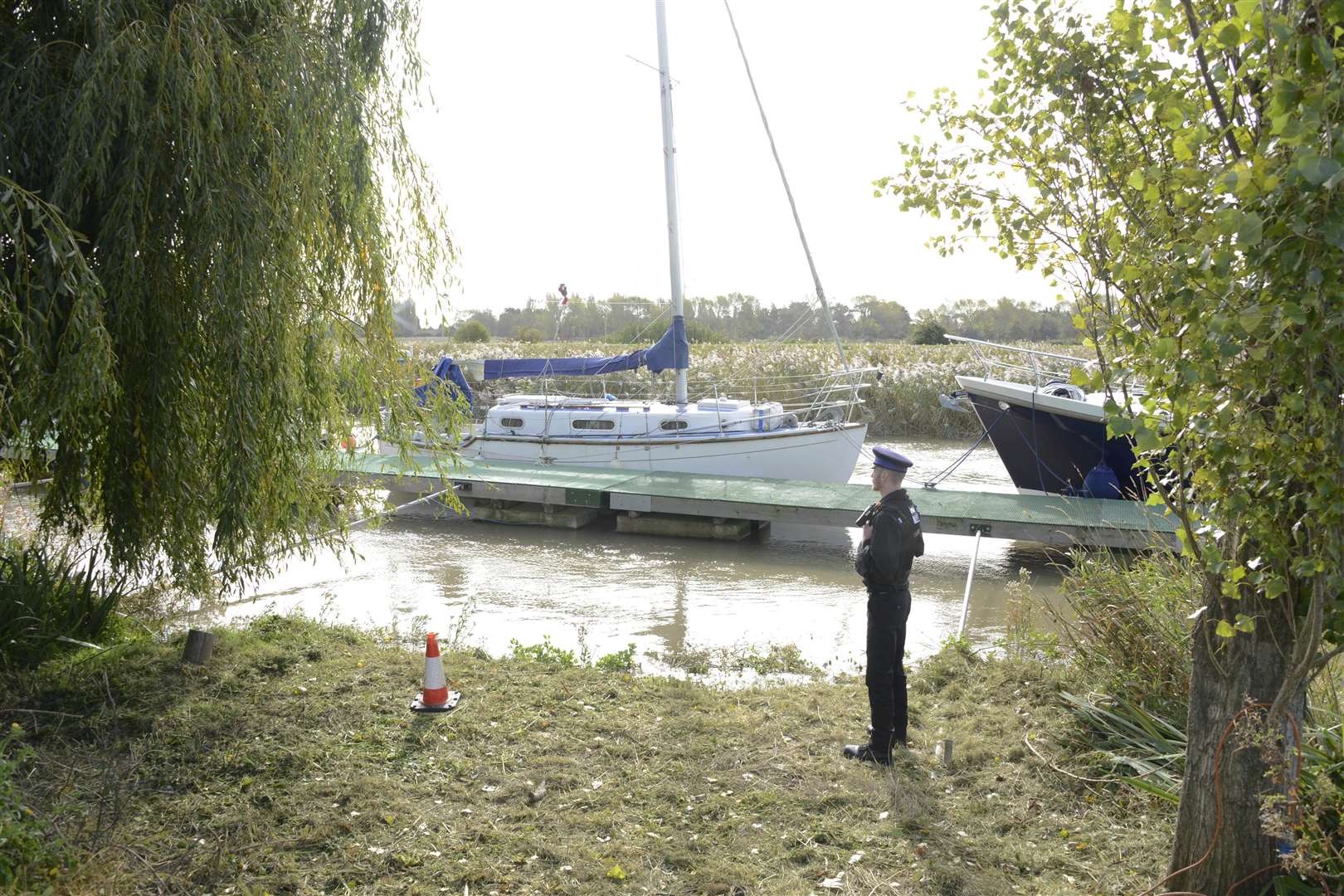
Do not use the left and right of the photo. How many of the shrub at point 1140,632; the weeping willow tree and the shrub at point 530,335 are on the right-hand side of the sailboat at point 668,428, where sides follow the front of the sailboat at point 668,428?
2

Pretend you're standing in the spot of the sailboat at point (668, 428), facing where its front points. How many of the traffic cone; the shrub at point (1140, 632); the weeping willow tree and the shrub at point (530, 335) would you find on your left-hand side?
1

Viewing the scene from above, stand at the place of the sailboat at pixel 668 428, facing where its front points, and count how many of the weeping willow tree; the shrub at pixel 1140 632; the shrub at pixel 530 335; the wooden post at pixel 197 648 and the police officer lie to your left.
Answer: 1

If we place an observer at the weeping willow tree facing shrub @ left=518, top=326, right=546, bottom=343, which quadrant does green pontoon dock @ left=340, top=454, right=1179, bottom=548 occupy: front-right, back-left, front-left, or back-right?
front-right

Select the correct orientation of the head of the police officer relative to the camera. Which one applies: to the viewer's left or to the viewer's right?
to the viewer's left

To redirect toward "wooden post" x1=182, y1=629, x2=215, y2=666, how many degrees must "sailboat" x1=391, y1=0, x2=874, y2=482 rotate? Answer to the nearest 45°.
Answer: approximately 90° to its right

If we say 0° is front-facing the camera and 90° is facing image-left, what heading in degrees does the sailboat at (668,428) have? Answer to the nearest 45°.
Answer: approximately 270°

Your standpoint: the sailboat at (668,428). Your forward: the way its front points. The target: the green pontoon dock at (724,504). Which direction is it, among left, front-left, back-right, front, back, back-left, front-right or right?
right

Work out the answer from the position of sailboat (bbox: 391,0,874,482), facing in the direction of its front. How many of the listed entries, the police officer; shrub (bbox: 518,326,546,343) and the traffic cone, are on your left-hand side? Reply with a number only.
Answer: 1

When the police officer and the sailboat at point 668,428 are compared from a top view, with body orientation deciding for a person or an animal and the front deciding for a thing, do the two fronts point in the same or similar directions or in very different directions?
very different directions

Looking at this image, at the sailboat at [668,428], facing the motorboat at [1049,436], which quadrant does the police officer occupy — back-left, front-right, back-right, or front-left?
front-right
